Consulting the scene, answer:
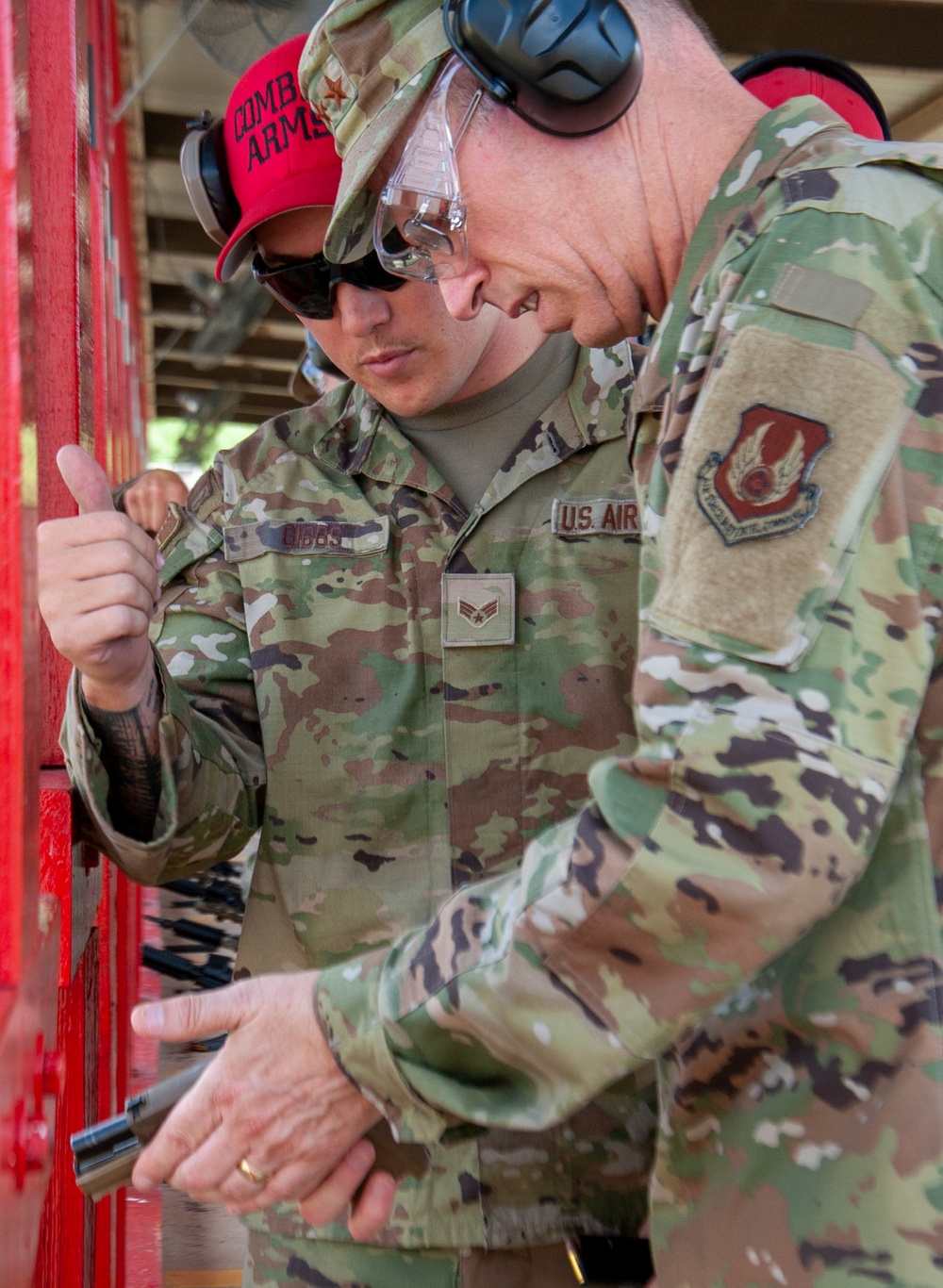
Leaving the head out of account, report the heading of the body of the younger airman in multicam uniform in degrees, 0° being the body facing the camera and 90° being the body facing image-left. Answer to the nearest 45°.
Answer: approximately 0°

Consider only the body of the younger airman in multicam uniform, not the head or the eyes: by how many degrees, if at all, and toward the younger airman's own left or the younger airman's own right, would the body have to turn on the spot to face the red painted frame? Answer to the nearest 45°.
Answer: approximately 90° to the younger airman's own right

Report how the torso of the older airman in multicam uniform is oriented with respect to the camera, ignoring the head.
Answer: to the viewer's left

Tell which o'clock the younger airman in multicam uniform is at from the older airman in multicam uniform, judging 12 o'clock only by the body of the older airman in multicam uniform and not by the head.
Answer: The younger airman in multicam uniform is roughly at 2 o'clock from the older airman in multicam uniform.

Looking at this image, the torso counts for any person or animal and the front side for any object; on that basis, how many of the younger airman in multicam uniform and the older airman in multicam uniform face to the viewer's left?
1

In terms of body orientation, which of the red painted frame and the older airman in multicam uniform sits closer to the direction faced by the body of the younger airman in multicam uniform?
the older airman in multicam uniform

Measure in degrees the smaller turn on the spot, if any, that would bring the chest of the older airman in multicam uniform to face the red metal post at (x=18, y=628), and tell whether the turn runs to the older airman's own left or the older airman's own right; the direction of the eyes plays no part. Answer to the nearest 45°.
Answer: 0° — they already face it

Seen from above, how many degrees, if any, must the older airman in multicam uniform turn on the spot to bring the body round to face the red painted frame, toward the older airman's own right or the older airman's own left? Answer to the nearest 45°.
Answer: approximately 45° to the older airman's own right

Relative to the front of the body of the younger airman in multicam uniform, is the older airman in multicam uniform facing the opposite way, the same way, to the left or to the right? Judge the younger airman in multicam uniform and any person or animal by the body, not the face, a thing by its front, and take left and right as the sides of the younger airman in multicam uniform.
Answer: to the right

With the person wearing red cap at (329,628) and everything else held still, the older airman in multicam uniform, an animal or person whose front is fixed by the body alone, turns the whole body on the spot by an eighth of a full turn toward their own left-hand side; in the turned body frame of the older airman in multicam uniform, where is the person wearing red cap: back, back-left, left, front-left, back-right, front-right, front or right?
right

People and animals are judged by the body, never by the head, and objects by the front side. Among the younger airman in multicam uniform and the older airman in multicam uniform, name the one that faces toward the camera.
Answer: the younger airman in multicam uniform
